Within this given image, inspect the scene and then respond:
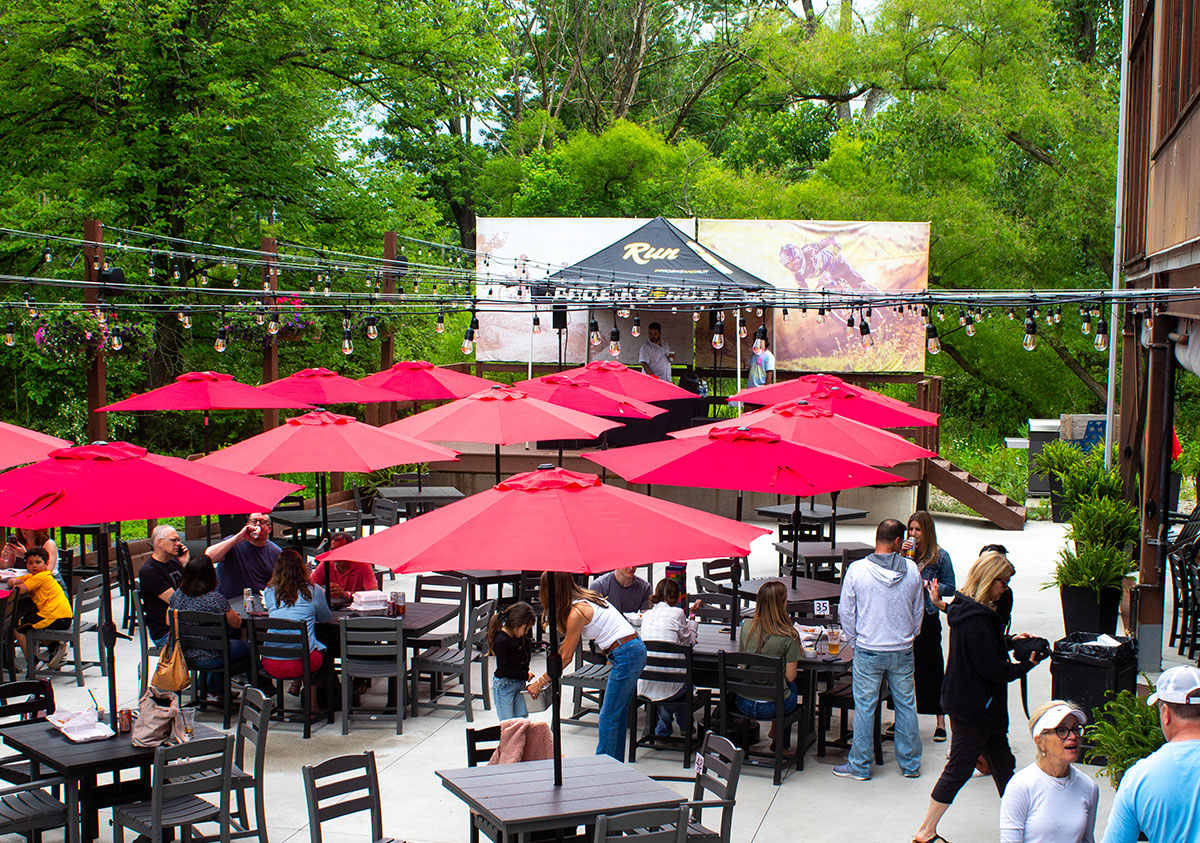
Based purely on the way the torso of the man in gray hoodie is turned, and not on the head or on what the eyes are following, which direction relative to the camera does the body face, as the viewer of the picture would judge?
away from the camera

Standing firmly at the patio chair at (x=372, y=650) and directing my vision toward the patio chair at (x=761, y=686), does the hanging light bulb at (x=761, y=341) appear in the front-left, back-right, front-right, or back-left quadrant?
front-left

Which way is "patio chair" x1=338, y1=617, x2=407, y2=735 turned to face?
away from the camera

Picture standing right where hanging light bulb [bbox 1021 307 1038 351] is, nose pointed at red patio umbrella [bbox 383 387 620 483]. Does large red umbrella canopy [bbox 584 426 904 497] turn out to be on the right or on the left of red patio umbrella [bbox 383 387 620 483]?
left

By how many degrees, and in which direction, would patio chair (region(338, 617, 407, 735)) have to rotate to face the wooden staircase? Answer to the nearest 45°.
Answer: approximately 45° to its right

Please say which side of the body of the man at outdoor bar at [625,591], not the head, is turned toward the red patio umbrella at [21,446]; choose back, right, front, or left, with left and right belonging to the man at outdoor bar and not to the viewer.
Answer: right

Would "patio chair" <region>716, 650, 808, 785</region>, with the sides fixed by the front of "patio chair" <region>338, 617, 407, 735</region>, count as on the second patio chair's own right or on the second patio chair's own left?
on the second patio chair's own right

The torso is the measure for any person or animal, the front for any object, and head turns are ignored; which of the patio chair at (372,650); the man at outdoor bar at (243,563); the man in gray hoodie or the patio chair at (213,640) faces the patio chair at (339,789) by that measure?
the man at outdoor bar

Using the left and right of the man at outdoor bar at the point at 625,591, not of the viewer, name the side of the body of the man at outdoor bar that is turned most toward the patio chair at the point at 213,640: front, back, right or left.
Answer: right

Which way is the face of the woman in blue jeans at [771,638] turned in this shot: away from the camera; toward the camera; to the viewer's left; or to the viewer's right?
away from the camera

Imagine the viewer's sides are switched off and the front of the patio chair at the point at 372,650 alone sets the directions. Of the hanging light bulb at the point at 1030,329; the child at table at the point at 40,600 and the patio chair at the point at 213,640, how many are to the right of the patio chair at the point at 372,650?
1

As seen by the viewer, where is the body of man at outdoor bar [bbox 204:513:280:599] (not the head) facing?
toward the camera

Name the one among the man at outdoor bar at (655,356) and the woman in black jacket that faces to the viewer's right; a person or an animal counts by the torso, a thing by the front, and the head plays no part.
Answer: the woman in black jacket

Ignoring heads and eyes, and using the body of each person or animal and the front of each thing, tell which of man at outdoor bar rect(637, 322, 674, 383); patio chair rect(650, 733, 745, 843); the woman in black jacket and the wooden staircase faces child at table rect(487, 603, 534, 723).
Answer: the man at outdoor bar

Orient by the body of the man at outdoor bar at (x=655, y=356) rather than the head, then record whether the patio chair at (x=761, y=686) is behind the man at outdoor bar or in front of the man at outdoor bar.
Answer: in front

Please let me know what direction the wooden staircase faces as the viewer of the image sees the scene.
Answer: facing to the right of the viewer
